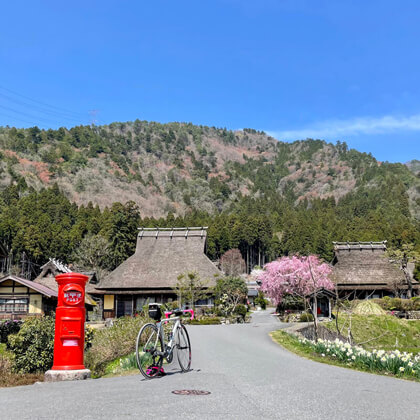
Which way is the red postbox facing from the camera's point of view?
toward the camera

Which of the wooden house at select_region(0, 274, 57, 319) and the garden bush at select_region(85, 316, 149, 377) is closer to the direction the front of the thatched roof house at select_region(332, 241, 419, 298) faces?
the garden bush

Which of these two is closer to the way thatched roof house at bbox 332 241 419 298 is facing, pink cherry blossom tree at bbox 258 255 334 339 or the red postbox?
the red postbox

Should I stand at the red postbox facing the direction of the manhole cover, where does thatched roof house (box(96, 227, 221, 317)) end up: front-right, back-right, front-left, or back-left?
back-left

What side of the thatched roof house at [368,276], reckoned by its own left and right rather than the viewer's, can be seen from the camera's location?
front

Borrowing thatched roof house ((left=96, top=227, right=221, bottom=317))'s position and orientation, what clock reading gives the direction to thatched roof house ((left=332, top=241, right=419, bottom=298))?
thatched roof house ((left=332, top=241, right=419, bottom=298)) is roughly at 9 o'clock from thatched roof house ((left=96, top=227, right=221, bottom=317)).

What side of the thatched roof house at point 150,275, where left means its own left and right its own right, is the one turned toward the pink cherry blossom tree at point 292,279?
left

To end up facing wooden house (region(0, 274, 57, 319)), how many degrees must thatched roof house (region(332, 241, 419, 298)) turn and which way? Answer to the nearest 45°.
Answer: approximately 45° to its right

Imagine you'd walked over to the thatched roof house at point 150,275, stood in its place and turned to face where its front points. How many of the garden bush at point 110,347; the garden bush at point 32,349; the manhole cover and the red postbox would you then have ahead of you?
4

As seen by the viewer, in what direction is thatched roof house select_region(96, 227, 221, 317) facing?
toward the camera

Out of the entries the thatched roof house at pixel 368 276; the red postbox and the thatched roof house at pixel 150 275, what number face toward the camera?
3

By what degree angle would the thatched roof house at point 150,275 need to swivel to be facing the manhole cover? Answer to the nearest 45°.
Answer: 0° — it already faces it

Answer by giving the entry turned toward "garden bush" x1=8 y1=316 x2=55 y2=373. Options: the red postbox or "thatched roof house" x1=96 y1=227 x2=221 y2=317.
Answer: the thatched roof house

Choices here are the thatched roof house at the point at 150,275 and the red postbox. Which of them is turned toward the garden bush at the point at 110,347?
the thatched roof house

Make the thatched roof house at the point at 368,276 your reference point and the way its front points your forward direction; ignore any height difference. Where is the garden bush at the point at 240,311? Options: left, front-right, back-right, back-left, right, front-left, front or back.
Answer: front-right

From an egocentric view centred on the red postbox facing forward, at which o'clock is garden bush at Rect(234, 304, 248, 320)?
The garden bush is roughly at 7 o'clock from the red postbox.

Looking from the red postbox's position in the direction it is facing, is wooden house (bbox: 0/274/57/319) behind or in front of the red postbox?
behind
